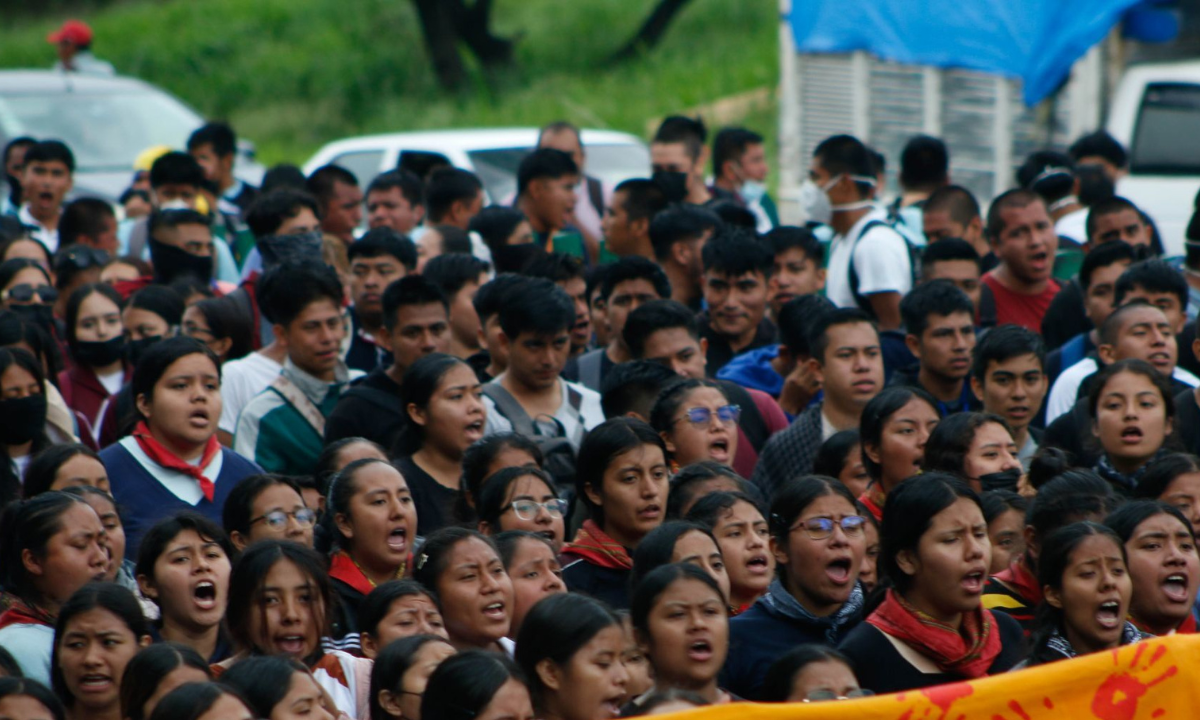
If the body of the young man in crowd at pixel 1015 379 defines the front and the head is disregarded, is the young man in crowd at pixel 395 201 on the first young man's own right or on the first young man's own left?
on the first young man's own right

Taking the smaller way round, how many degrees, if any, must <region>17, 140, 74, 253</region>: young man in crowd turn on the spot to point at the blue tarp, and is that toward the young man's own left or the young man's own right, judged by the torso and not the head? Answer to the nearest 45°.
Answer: approximately 90° to the young man's own left

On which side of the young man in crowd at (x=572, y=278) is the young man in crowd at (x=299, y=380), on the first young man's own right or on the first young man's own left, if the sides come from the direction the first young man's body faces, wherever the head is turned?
on the first young man's own right

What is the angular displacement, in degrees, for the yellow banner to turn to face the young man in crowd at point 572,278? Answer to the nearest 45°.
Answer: approximately 135° to its right

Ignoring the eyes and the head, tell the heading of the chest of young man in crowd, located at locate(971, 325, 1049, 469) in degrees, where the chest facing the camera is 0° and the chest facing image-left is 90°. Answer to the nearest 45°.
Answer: approximately 0°

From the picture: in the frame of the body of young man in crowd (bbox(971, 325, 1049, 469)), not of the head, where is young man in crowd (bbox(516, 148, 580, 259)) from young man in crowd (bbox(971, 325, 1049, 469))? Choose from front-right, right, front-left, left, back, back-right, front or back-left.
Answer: back-right

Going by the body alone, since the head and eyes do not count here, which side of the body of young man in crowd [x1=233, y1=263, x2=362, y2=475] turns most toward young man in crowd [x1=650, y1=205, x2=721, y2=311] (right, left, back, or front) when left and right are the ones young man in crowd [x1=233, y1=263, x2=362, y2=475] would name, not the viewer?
left

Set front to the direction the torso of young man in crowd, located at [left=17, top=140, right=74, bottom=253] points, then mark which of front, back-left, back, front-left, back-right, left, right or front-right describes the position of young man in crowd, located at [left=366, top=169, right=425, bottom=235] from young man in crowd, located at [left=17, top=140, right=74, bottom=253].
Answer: front-left

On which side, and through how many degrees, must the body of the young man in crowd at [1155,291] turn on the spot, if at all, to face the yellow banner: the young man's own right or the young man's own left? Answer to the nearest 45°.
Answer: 0° — they already face it
